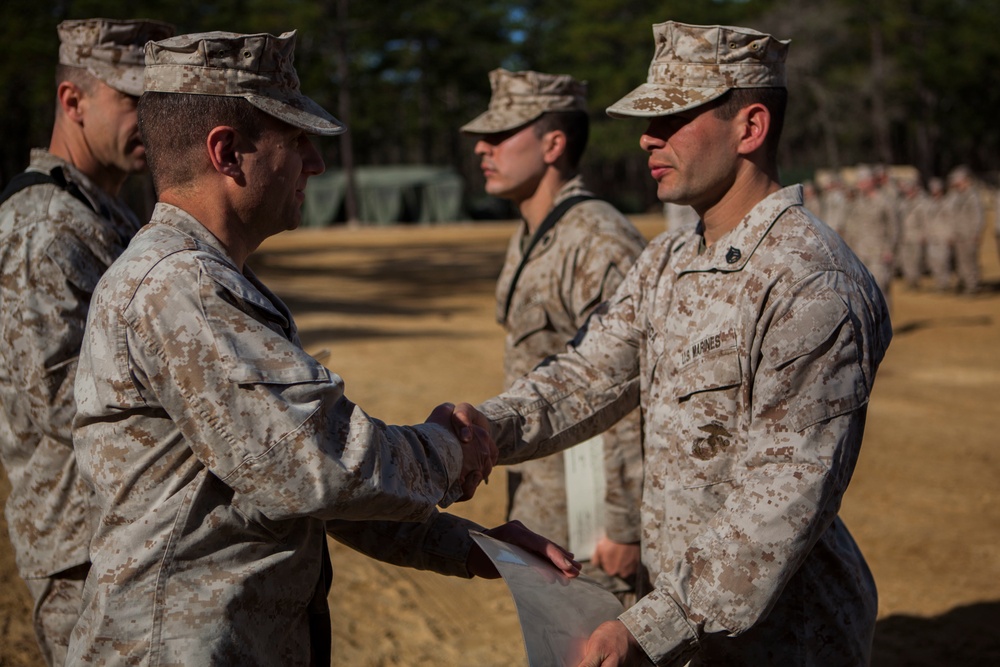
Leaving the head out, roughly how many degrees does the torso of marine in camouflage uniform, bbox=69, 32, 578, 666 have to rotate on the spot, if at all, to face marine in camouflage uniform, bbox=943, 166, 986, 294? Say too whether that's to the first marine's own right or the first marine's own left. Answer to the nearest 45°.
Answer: approximately 45° to the first marine's own left

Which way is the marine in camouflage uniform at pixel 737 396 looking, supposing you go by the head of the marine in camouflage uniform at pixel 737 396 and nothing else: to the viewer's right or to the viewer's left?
to the viewer's left

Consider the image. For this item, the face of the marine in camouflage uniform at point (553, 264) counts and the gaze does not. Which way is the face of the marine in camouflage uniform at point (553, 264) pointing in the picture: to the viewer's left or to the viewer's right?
to the viewer's left

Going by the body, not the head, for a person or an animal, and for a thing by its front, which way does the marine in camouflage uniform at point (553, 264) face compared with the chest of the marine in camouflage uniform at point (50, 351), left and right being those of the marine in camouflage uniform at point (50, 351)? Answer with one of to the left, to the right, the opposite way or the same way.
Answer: the opposite way

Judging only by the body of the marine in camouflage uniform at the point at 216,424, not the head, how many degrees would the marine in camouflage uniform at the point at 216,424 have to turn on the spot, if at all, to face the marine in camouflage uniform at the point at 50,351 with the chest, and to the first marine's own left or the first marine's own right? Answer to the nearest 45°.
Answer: approximately 135° to the first marine's own left

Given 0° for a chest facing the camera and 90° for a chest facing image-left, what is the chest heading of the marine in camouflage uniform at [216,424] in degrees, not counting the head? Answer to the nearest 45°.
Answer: approximately 270°

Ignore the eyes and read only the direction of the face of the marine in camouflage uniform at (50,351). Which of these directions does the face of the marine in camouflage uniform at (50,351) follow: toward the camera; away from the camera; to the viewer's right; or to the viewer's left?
to the viewer's right
